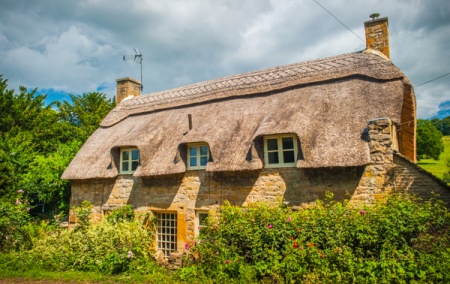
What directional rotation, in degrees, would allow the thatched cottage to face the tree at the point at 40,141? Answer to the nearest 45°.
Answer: approximately 90° to its right

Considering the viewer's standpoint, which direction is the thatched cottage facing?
facing the viewer and to the left of the viewer

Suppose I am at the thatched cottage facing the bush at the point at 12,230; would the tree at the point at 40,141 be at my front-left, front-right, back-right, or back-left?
front-right

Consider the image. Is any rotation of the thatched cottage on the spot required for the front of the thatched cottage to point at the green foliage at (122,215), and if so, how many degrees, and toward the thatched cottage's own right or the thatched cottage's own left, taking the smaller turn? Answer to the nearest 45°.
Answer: approximately 45° to the thatched cottage's own right

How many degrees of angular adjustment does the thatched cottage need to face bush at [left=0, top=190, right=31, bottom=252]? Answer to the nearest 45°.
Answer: approximately 45° to its right

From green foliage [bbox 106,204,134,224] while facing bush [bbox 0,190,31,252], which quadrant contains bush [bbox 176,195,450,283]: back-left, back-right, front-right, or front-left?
back-left

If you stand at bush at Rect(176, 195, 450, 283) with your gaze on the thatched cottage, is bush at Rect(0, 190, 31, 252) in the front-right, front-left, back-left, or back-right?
front-left

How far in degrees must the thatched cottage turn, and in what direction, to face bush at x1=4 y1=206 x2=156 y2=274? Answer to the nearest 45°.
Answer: approximately 45° to its right
